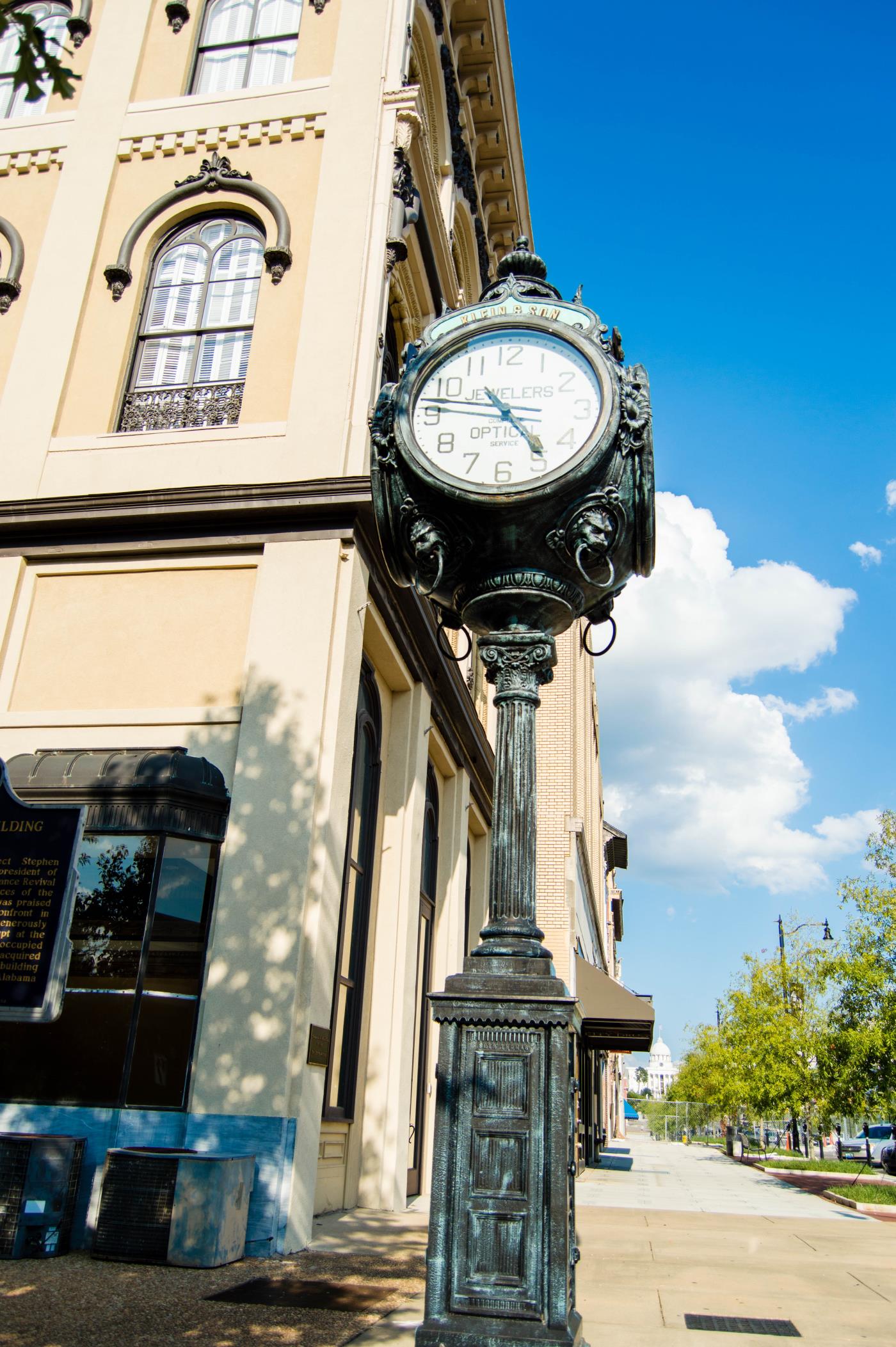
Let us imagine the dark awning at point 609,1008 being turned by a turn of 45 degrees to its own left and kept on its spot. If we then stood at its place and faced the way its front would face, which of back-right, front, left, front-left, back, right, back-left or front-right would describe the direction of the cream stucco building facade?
back-right

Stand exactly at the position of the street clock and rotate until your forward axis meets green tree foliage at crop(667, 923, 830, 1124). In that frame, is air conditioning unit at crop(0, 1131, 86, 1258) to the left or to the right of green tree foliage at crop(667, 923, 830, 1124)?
left

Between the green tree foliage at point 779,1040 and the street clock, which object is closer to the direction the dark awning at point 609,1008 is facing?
the green tree foliage

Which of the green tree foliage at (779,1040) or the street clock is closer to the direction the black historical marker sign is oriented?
the street clock

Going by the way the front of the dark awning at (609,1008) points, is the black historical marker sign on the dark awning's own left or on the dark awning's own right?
on the dark awning's own right

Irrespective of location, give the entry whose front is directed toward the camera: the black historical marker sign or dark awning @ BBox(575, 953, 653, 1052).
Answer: the black historical marker sign

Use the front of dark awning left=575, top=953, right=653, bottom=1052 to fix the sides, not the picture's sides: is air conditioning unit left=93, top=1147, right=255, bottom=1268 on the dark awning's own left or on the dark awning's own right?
on the dark awning's own right

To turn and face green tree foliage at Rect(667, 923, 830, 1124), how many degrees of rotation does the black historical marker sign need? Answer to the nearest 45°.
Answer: approximately 135° to its left

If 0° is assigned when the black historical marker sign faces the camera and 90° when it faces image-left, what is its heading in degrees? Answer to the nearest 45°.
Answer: approximately 0°

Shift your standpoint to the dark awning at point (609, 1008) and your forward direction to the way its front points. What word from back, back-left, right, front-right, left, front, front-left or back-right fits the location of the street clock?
right

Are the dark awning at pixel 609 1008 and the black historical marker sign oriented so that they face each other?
no

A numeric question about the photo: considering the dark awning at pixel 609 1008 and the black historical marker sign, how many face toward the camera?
1

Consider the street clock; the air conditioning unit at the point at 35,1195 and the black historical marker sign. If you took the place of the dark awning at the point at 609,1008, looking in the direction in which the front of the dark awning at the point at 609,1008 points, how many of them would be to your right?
3

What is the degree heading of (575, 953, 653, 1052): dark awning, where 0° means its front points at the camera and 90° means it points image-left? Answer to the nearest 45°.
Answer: approximately 270°
